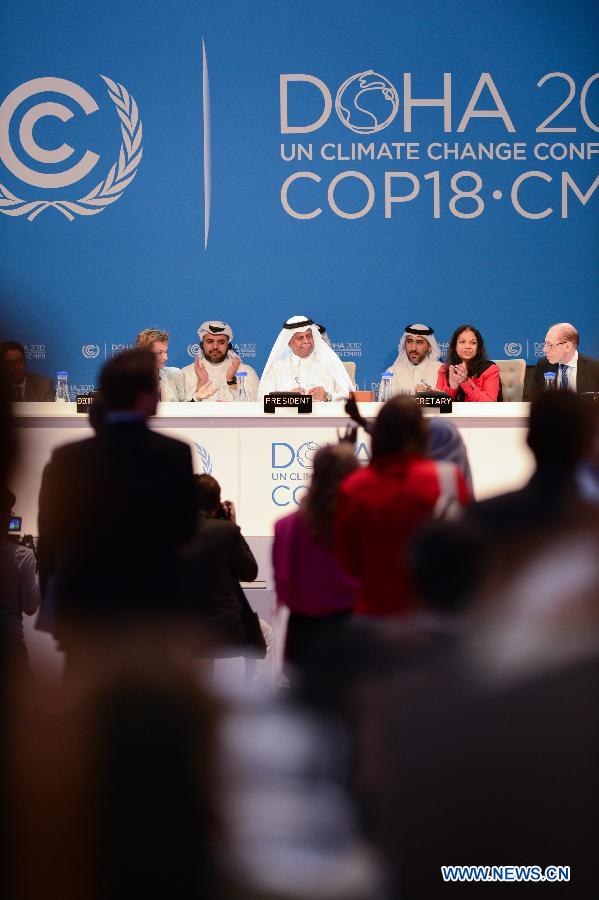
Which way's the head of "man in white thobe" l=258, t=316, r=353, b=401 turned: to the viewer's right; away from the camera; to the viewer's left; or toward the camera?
toward the camera

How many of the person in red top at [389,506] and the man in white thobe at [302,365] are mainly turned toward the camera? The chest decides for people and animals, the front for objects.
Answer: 1

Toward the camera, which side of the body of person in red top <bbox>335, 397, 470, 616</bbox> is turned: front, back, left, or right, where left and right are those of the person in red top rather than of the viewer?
back

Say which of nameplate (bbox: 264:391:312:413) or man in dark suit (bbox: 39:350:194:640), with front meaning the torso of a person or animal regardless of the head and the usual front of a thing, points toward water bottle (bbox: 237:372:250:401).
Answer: the man in dark suit

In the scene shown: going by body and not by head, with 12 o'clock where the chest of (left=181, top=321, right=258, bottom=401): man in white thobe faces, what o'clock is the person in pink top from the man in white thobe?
The person in pink top is roughly at 12 o'clock from the man in white thobe.

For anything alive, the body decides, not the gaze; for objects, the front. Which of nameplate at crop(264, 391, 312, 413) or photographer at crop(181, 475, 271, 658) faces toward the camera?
the nameplate

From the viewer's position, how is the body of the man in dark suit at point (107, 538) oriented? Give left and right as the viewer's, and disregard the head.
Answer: facing away from the viewer

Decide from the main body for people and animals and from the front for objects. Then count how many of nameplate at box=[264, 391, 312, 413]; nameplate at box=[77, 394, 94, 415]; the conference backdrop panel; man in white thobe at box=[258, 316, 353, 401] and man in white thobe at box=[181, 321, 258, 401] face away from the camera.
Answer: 0

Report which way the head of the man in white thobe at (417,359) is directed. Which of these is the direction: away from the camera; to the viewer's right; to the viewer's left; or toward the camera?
toward the camera

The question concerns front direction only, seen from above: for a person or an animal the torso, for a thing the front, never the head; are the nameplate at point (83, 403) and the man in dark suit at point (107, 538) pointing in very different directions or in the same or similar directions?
very different directions

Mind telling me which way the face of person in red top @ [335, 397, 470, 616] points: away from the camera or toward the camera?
away from the camera

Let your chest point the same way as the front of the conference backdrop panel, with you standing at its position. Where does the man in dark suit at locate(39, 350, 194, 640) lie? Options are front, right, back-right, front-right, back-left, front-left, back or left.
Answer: front

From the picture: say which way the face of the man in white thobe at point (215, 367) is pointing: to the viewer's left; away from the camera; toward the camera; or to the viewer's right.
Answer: toward the camera

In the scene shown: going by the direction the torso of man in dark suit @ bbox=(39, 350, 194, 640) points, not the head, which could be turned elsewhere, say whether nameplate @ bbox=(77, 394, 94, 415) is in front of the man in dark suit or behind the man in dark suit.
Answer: in front

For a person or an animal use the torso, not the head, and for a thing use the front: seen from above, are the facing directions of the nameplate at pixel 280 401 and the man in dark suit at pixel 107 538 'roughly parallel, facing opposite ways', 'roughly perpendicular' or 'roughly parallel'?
roughly parallel, facing opposite ways

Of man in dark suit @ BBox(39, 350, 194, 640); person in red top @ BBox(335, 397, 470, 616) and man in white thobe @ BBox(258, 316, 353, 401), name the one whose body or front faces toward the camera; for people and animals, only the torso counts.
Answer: the man in white thobe

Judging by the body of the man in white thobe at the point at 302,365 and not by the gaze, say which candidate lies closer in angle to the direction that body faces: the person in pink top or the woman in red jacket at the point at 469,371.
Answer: the person in pink top

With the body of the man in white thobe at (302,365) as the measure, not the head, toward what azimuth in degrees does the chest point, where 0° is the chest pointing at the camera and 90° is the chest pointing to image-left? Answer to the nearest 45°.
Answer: approximately 0°

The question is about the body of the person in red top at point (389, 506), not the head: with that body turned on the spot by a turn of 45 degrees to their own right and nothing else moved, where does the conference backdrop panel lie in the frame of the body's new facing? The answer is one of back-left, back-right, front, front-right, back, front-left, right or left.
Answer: front-left

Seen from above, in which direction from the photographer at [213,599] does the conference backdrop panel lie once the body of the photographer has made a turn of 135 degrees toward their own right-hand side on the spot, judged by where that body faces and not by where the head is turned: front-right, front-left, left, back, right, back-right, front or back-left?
back

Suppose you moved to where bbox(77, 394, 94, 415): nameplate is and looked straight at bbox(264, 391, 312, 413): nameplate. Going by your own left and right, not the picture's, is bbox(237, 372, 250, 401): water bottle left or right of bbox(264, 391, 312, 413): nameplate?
left

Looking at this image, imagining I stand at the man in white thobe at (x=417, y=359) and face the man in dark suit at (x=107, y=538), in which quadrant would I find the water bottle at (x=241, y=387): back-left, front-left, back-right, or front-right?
front-right
